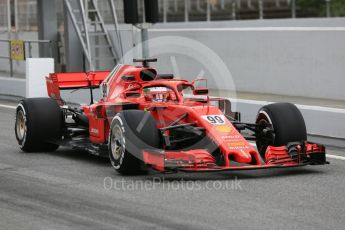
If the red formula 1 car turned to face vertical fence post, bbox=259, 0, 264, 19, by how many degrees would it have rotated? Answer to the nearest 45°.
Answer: approximately 135° to its left

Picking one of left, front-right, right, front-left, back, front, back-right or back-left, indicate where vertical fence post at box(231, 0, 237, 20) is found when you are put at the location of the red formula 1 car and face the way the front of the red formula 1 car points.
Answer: back-left

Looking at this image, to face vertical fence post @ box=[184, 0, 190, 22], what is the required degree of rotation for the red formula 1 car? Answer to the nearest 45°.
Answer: approximately 135° to its left

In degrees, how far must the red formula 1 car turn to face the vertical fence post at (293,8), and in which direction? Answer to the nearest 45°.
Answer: approximately 135° to its left

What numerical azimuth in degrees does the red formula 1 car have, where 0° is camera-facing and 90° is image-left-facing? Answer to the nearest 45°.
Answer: approximately 315°
